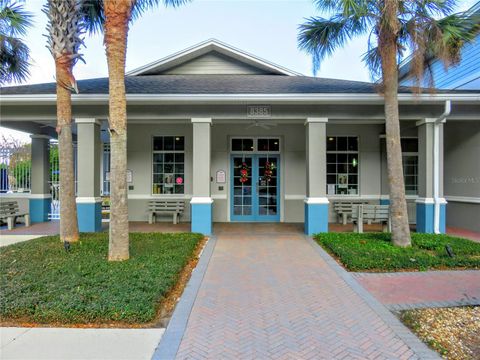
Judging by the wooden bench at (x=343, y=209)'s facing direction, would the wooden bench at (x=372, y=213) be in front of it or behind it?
in front

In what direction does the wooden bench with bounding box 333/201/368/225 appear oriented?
toward the camera

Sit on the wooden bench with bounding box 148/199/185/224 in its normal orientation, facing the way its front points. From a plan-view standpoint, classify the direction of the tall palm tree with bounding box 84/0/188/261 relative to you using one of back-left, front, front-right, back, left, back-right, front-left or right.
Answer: front

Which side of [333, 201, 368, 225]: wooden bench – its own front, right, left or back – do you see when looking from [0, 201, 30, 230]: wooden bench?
right

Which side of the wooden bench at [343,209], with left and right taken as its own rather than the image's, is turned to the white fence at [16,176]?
right

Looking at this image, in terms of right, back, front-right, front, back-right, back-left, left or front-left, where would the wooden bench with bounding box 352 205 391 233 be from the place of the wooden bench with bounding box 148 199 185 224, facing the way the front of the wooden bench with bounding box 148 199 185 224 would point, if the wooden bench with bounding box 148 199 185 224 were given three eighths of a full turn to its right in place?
back

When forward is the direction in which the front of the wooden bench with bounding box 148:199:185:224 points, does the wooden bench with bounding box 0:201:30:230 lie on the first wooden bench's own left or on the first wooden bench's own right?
on the first wooden bench's own right

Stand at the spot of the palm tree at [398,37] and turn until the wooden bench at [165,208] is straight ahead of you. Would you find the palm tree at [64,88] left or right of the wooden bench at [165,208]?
left

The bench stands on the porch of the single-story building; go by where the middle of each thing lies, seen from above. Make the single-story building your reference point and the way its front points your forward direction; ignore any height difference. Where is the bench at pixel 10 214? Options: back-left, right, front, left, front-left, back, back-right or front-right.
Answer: right

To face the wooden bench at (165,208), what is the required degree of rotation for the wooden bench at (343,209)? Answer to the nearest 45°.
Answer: approximately 90° to its right

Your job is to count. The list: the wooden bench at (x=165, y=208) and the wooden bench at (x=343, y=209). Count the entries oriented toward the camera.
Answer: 2

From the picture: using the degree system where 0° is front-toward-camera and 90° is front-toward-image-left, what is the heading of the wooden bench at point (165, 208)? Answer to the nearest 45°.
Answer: approximately 0°

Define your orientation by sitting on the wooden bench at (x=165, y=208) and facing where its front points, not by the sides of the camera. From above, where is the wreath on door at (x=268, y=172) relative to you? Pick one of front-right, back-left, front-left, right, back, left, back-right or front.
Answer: left
